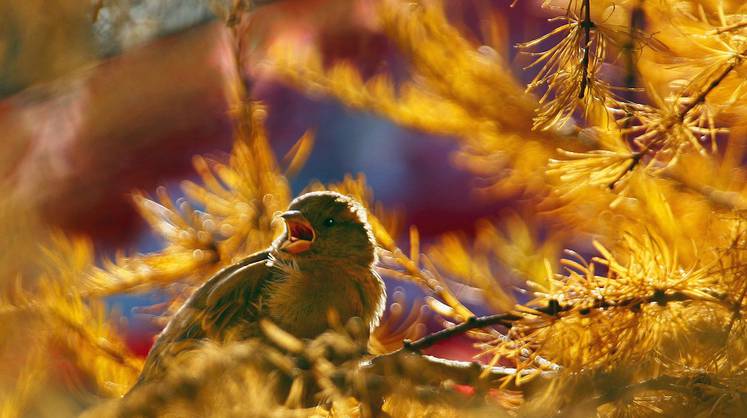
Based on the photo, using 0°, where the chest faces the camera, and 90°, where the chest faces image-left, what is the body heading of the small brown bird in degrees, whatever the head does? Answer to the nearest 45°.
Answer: approximately 315°
